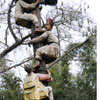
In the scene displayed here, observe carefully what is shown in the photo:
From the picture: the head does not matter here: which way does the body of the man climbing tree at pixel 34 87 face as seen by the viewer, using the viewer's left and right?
facing away from the viewer and to the right of the viewer

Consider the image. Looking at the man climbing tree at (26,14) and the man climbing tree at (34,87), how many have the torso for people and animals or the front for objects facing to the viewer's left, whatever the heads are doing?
0
